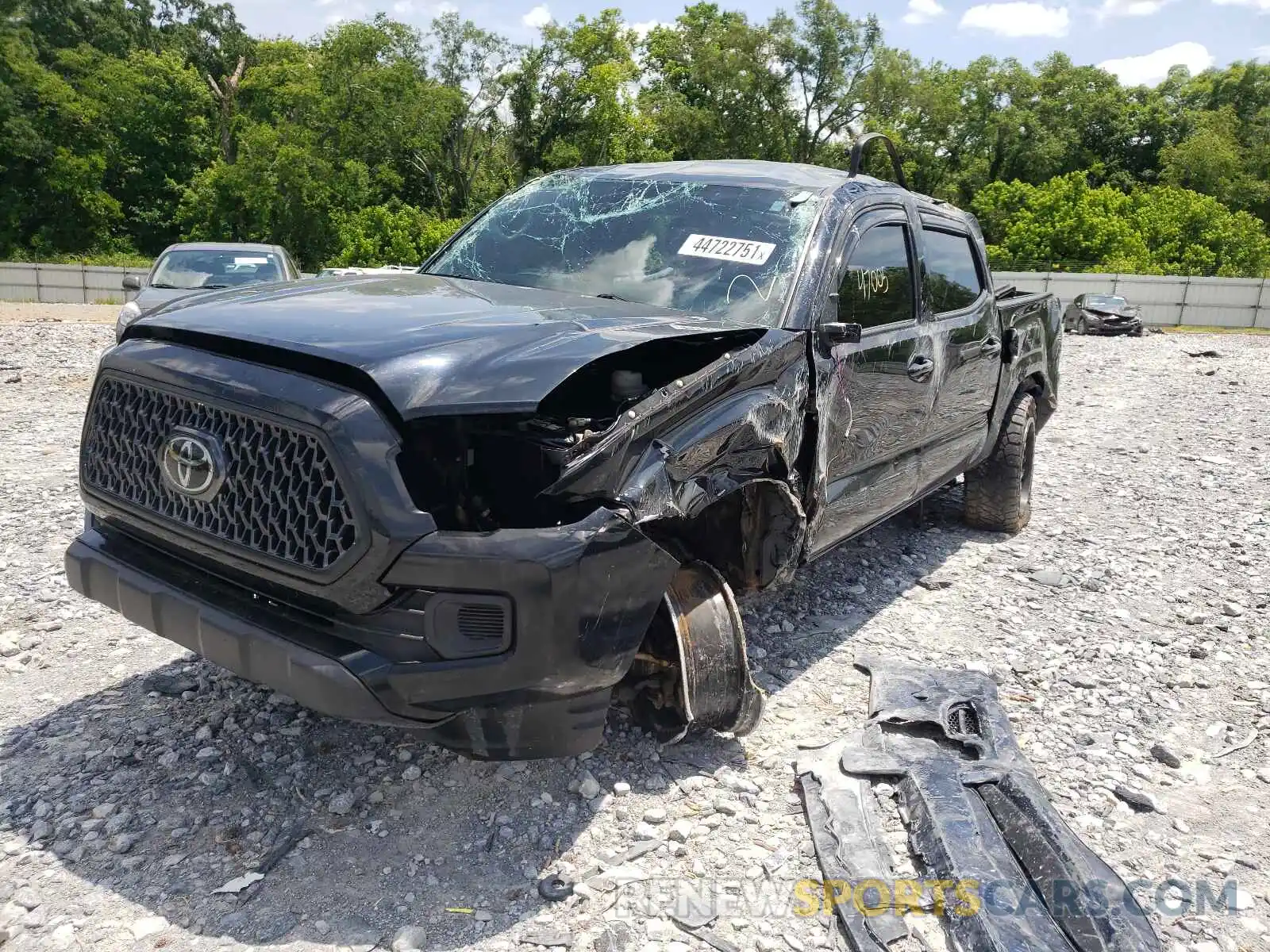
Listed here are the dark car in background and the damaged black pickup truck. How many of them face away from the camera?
0

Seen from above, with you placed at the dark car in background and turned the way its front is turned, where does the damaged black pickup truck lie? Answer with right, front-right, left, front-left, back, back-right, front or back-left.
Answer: front-right

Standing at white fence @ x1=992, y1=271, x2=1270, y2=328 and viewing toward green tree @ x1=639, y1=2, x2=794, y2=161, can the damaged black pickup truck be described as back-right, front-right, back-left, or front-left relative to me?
back-left

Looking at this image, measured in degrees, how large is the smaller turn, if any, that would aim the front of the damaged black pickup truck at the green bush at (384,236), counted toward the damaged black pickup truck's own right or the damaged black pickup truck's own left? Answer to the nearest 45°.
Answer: approximately 135° to the damaged black pickup truck's own right

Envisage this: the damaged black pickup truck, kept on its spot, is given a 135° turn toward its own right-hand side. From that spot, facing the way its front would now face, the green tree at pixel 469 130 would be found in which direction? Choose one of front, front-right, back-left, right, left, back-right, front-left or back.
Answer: front

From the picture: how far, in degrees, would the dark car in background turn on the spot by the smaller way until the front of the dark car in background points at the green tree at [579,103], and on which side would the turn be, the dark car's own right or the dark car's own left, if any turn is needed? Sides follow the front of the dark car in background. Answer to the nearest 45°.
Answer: approximately 180°

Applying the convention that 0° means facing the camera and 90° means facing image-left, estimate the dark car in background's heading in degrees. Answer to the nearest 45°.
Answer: approximately 315°

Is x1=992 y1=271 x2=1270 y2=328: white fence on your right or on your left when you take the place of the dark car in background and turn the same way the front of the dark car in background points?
on your left

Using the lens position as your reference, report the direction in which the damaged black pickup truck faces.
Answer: facing the viewer and to the left of the viewer

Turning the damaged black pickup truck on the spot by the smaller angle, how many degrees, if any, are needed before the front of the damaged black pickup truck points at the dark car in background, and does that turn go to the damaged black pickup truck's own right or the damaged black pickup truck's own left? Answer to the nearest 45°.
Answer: approximately 180°
